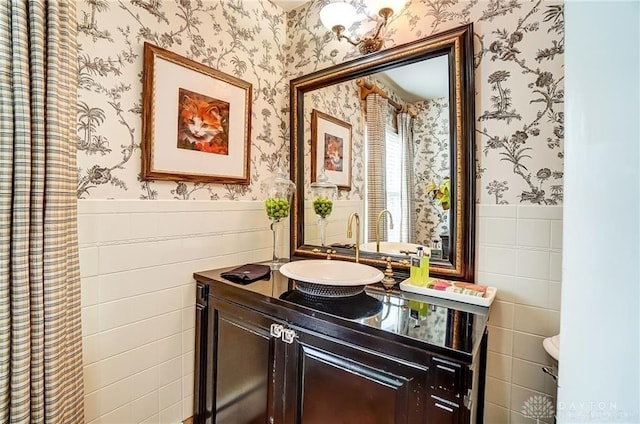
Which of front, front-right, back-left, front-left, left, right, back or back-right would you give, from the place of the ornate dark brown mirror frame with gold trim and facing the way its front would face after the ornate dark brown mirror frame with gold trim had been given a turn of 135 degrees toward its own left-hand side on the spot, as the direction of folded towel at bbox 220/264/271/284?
back

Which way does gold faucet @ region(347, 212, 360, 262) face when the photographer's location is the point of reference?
facing the viewer and to the left of the viewer

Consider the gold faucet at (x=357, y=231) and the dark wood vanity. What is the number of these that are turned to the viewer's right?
0

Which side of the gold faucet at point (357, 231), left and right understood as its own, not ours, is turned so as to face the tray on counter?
left

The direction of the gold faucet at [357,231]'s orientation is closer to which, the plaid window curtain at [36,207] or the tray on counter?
the plaid window curtain

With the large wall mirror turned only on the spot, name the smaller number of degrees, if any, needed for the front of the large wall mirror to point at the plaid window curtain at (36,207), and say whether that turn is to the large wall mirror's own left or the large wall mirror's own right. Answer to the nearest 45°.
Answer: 0° — it already faces it

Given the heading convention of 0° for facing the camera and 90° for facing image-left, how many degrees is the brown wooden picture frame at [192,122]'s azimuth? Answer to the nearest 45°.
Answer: approximately 315°
